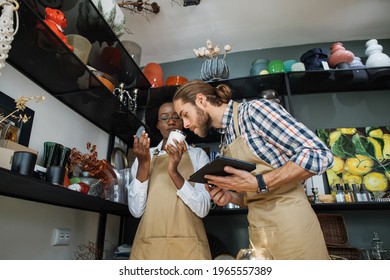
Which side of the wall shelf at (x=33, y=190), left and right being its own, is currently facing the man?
front

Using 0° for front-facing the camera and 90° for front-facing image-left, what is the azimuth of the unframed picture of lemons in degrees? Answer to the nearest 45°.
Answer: approximately 0°

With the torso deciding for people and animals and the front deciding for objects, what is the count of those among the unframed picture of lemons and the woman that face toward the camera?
2

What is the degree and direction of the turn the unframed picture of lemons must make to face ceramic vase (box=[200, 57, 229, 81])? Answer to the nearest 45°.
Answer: approximately 45° to its right

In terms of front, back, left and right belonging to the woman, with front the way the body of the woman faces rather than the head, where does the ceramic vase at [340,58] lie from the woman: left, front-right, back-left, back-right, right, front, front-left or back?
left

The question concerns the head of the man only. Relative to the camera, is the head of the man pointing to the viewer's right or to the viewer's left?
to the viewer's left

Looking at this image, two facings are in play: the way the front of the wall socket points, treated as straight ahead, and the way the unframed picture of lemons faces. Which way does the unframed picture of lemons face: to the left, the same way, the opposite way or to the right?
to the right

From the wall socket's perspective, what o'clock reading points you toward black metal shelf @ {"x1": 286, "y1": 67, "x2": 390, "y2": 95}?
The black metal shelf is roughly at 11 o'clock from the wall socket.

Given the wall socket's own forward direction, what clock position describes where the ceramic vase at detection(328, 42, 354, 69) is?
The ceramic vase is roughly at 11 o'clock from the wall socket.

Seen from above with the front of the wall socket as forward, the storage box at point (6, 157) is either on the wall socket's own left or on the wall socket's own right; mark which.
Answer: on the wall socket's own right
